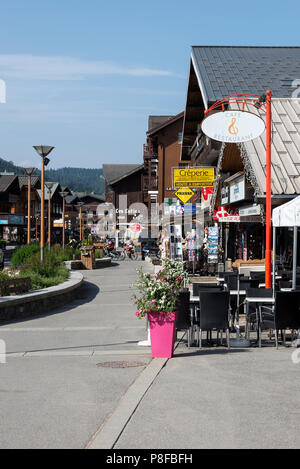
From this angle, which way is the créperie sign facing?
toward the camera

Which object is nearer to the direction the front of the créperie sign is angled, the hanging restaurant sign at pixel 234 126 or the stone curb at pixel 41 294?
the hanging restaurant sign

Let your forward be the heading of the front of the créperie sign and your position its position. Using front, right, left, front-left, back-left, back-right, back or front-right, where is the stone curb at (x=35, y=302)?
front-right

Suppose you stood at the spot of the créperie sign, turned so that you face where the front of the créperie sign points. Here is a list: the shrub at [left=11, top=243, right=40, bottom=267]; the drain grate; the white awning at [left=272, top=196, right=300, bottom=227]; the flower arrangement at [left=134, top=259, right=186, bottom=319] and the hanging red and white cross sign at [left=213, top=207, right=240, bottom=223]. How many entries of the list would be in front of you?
3

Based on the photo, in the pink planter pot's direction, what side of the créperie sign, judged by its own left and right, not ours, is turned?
front

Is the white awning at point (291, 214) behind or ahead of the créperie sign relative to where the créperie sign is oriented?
ahead

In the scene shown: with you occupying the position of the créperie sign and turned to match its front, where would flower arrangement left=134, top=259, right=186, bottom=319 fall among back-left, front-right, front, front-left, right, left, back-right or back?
front

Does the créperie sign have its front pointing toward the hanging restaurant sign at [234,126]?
yes

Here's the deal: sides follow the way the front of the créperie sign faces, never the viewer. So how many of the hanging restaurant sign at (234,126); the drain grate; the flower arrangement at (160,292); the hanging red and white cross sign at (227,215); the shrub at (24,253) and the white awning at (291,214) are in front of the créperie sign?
4

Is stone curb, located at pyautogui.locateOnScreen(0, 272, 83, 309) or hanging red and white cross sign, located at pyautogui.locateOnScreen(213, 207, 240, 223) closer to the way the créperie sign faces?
the stone curb

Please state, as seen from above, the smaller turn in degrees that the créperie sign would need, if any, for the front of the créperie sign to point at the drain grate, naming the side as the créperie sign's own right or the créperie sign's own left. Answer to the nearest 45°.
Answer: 0° — it already faces it

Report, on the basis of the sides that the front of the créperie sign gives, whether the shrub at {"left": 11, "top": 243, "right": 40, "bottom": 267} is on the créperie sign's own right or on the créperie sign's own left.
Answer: on the créperie sign's own right

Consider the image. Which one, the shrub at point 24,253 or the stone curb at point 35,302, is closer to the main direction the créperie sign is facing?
the stone curb
